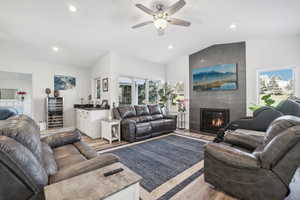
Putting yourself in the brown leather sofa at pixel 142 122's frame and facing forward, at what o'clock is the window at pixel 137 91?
The window is roughly at 7 o'clock from the brown leather sofa.

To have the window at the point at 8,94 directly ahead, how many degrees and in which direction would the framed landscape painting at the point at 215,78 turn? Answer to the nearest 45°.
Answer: approximately 45° to its right

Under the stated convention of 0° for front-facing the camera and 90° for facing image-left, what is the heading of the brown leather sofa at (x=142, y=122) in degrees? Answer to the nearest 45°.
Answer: approximately 315°

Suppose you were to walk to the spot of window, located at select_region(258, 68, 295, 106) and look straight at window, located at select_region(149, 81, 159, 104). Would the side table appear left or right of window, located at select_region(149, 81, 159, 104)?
left

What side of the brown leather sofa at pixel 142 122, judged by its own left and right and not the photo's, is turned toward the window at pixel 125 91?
back

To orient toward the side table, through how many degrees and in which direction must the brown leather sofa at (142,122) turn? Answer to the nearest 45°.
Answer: approximately 90° to its right

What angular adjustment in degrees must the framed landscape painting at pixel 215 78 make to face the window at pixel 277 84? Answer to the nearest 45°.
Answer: approximately 135° to its left
